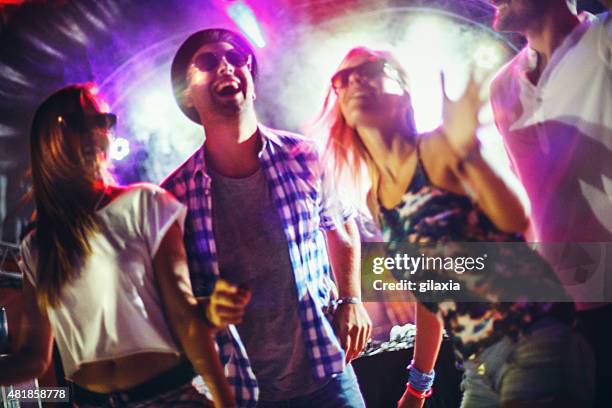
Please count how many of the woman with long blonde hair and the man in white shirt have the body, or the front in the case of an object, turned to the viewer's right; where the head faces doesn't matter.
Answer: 0

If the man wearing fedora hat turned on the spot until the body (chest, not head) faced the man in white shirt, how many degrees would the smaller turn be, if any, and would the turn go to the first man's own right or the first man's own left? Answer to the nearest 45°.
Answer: approximately 90° to the first man's own left

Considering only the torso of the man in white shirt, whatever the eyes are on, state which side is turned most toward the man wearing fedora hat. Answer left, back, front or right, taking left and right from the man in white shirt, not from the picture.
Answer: front

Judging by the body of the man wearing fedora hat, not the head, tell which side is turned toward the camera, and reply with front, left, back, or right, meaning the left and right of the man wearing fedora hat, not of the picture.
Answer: front

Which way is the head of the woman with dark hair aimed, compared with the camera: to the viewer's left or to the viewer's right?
to the viewer's right

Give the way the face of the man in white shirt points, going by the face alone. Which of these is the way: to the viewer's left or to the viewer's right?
to the viewer's left

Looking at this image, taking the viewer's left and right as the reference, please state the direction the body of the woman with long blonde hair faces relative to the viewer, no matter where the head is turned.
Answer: facing the viewer and to the left of the viewer
